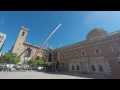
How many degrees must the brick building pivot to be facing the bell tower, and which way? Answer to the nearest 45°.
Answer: approximately 45° to its right

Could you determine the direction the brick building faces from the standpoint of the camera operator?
facing the viewer and to the left of the viewer
